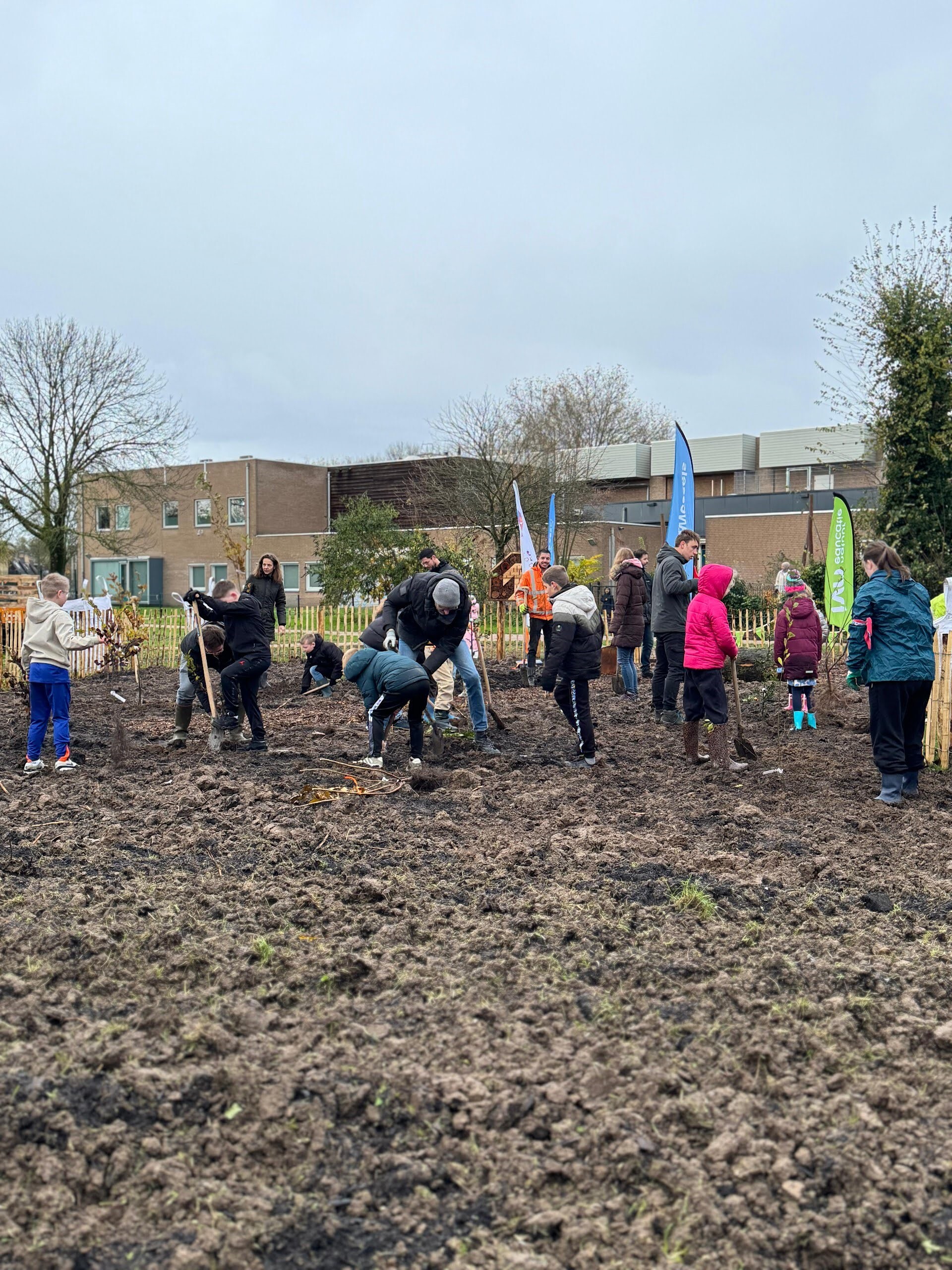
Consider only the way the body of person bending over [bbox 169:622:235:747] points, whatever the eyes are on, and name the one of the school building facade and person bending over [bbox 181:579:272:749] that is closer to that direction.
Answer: the person bending over

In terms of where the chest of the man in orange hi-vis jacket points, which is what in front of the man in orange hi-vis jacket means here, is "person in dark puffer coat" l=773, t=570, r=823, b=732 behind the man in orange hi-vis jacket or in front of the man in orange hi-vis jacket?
in front

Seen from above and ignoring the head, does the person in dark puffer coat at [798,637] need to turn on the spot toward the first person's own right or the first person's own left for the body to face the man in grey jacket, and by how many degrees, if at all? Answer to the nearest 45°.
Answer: approximately 90° to the first person's own left

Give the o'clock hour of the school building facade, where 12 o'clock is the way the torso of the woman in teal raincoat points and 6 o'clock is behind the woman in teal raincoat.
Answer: The school building facade is roughly at 1 o'clock from the woman in teal raincoat.

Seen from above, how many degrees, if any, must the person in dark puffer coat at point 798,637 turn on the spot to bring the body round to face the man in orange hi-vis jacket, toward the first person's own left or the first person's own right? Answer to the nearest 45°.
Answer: approximately 45° to the first person's own left

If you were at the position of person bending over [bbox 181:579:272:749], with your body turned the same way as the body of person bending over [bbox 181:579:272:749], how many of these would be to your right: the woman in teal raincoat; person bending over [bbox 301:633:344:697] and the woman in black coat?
2

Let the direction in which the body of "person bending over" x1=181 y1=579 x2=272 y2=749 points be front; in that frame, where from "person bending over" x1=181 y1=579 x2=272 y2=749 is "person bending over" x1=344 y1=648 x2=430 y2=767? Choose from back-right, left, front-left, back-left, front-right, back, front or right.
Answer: back-left

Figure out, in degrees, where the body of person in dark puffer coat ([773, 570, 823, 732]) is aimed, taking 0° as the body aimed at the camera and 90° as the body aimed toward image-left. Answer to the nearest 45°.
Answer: approximately 180°

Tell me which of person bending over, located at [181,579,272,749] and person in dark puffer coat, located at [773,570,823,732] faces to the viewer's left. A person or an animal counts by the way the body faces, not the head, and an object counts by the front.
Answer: the person bending over

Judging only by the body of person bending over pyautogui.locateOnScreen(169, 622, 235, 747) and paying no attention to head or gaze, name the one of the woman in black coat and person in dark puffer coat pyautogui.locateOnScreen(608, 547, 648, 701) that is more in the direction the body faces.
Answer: the person in dark puffer coat

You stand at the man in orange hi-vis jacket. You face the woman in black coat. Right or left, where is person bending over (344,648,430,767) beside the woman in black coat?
left

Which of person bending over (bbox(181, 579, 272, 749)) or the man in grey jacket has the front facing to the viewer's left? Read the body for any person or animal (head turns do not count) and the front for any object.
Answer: the person bending over

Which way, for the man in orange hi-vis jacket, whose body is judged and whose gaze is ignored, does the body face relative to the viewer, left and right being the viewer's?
facing the viewer and to the right of the viewer

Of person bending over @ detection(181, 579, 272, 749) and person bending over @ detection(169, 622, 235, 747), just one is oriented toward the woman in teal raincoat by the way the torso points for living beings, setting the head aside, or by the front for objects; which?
person bending over @ detection(169, 622, 235, 747)
